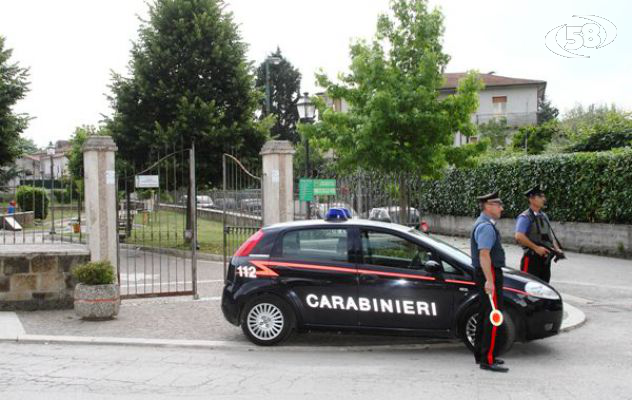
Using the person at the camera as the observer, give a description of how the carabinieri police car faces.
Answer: facing to the right of the viewer

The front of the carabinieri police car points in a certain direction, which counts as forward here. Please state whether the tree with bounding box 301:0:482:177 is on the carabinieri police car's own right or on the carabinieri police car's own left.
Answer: on the carabinieri police car's own left

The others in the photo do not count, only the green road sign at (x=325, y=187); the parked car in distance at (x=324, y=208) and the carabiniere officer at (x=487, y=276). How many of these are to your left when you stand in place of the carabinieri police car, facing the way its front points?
2

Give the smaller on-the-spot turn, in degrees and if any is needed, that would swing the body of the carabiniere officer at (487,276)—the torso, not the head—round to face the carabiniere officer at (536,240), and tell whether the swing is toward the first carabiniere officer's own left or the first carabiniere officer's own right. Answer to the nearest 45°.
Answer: approximately 90° to the first carabiniere officer's own left
